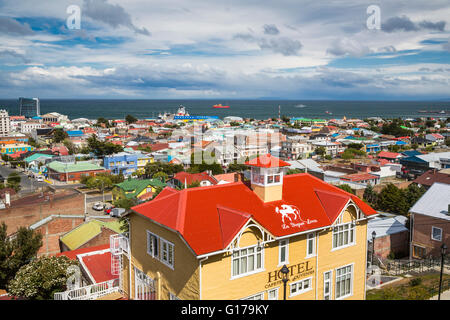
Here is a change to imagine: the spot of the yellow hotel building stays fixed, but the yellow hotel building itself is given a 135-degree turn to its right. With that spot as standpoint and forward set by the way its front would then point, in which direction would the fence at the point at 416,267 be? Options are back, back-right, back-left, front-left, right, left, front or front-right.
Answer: back-right

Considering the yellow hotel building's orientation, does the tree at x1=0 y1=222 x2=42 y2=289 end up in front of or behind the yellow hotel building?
behind

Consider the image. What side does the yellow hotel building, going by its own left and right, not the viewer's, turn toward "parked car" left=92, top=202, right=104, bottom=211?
back

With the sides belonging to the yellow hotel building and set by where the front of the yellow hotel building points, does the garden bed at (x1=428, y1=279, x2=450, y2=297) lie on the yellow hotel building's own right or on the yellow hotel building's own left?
on the yellow hotel building's own left

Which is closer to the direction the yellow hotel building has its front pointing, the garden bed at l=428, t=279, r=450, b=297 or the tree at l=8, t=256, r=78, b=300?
the garden bed

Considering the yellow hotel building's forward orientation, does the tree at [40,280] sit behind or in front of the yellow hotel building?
behind
